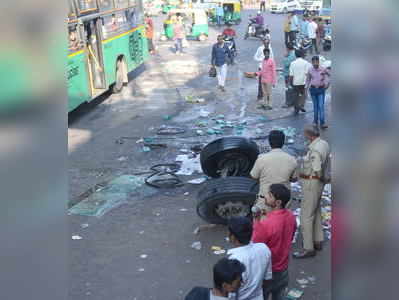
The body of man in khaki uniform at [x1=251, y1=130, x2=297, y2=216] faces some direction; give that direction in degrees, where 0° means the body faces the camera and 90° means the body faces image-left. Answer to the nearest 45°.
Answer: approximately 180°

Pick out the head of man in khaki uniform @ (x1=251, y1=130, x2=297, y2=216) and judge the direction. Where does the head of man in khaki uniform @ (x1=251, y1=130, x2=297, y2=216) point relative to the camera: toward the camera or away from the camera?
away from the camera

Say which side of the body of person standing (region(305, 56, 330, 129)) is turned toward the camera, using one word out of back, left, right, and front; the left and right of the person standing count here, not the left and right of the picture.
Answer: front

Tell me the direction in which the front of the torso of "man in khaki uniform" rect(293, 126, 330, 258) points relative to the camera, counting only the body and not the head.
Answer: to the viewer's left

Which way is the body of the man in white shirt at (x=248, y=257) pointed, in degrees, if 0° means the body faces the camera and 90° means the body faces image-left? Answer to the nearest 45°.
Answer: approximately 135°

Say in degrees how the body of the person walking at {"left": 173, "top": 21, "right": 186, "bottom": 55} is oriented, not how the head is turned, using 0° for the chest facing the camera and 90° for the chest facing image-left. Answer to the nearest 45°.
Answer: approximately 0°

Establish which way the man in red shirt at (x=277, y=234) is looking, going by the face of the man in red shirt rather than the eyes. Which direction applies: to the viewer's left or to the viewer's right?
to the viewer's left
